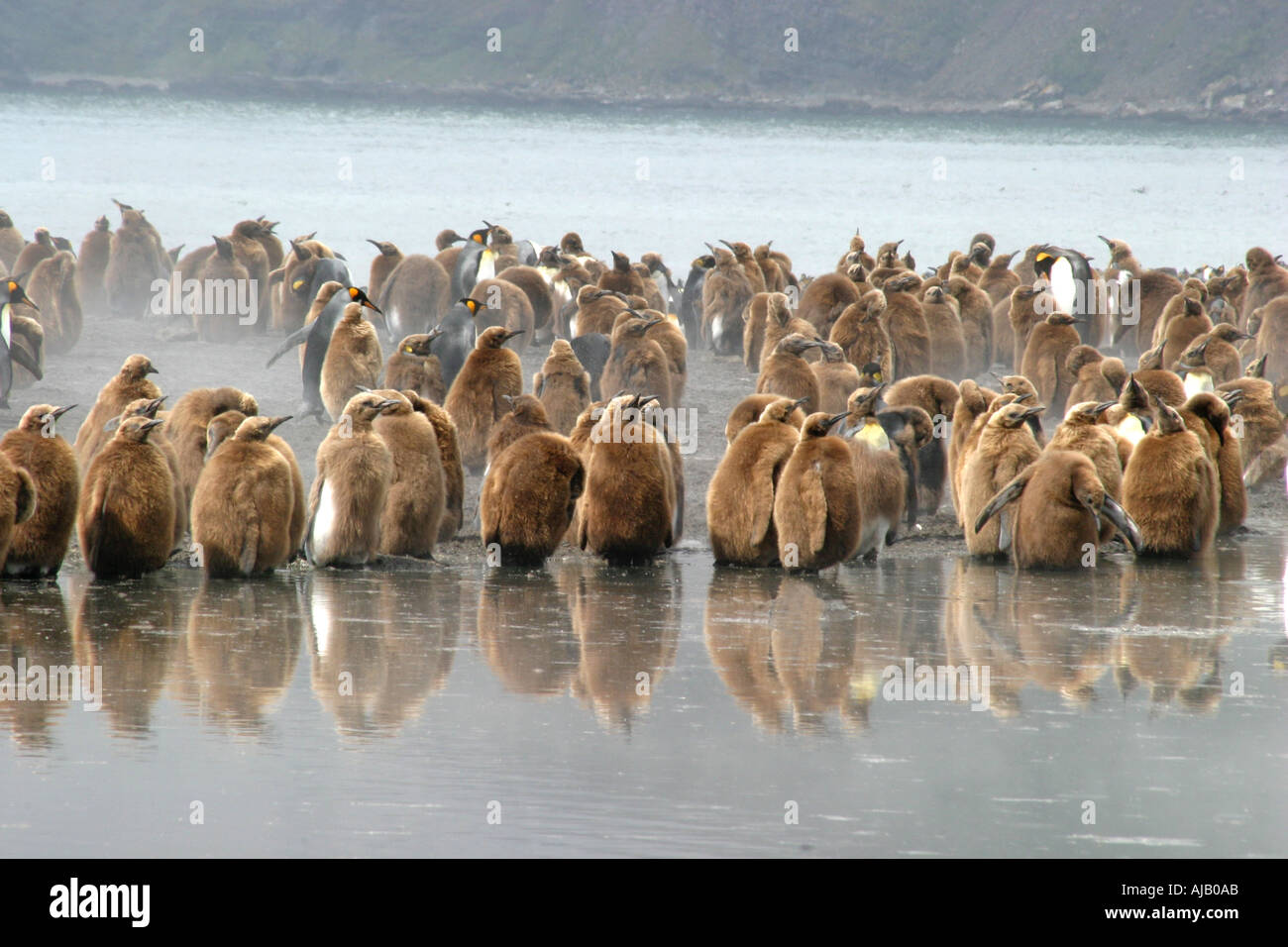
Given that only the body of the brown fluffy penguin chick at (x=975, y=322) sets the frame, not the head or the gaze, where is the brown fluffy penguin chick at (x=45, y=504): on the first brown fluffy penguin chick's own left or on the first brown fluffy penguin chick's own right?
on the first brown fluffy penguin chick's own left

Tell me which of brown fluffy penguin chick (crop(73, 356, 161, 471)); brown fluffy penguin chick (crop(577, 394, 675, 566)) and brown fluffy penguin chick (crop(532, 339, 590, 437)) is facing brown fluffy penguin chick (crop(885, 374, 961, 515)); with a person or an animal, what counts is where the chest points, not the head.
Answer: brown fluffy penguin chick (crop(73, 356, 161, 471))

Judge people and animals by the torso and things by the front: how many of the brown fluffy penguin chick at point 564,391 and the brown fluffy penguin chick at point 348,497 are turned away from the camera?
1

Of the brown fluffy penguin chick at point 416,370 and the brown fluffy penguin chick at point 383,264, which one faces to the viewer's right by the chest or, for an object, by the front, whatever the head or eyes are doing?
the brown fluffy penguin chick at point 416,370
